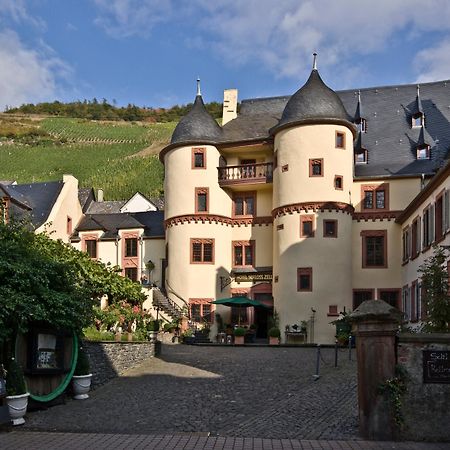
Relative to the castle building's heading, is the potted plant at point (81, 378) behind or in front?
in front

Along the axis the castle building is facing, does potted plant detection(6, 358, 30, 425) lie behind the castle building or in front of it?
in front

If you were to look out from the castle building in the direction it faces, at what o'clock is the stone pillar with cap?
The stone pillar with cap is roughly at 12 o'clock from the castle building.

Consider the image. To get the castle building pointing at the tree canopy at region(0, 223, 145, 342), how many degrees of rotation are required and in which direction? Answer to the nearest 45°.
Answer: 0° — it already faces it

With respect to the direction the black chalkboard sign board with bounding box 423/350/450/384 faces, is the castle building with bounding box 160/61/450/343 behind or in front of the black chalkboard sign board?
behind

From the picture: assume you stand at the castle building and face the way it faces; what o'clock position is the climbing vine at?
The climbing vine is roughly at 12 o'clock from the castle building.

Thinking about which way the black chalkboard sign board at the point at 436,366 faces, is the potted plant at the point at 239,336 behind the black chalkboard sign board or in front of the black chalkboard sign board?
behind

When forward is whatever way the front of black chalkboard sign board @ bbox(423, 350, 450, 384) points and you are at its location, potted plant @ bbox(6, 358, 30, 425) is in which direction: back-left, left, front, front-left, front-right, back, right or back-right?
right

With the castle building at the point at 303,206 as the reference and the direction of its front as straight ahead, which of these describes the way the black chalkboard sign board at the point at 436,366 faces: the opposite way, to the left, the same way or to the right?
the same way

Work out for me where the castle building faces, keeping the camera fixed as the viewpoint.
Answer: facing the viewer

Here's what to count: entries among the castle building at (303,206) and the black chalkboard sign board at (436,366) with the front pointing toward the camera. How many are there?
2

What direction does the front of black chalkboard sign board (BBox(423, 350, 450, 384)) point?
toward the camera
